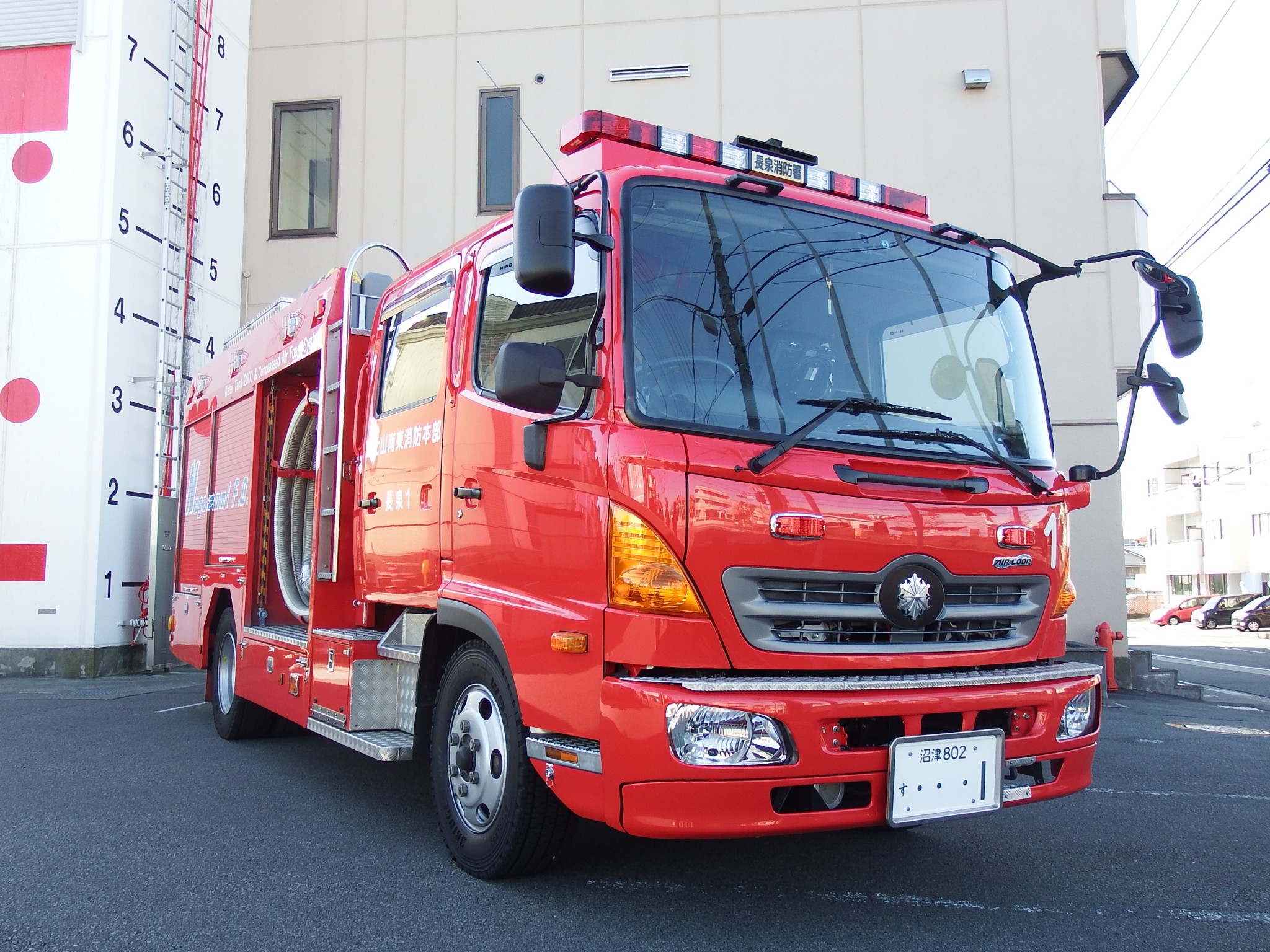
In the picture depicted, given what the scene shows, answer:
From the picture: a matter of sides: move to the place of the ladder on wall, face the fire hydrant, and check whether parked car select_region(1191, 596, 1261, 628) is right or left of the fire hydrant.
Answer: left

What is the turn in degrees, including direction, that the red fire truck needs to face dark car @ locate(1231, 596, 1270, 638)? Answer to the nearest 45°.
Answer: approximately 90° to its left

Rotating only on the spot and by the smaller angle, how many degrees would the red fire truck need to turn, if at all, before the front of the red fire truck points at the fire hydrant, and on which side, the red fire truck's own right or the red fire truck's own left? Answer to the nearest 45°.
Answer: approximately 90° to the red fire truck's own left

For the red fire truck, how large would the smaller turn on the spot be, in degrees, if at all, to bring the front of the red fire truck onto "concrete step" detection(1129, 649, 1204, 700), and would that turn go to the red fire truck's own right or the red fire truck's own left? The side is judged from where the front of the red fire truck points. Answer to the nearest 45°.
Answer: approximately 90° to the red fire truck's own left

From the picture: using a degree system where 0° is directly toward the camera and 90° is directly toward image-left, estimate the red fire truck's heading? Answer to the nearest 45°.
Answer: approximately 315°

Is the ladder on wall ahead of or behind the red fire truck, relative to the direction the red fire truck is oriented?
behind
